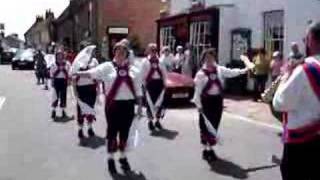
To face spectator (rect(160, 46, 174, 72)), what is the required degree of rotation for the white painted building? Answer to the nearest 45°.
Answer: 0° — it already faces them

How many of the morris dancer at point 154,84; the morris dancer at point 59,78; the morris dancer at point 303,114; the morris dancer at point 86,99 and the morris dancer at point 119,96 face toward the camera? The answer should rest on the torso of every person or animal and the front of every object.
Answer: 4

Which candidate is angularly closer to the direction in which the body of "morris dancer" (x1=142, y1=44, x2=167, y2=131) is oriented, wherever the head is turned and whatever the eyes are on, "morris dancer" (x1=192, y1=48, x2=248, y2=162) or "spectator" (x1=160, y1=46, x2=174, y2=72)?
the morris dancer

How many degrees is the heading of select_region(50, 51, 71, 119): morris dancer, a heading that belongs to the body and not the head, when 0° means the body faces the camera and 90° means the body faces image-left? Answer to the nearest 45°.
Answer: approximately 0°

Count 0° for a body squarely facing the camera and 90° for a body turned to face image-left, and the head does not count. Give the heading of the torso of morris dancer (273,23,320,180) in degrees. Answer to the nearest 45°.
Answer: approximately 135°

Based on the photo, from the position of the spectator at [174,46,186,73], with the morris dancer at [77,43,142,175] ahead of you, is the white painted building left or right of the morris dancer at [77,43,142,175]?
left

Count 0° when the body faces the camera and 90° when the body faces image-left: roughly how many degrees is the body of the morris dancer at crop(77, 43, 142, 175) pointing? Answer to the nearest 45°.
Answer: approximately 0°

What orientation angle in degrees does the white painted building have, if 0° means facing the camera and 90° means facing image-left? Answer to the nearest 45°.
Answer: approximately 45°

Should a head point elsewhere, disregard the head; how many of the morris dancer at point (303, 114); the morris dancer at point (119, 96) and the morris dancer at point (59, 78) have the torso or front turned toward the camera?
2

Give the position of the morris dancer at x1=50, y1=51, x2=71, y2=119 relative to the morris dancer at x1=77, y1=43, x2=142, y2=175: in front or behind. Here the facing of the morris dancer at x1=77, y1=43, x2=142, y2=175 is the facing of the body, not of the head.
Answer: behind

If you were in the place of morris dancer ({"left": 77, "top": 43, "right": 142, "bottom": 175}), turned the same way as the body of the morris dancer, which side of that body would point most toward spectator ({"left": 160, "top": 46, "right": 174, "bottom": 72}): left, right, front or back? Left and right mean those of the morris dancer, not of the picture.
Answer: back

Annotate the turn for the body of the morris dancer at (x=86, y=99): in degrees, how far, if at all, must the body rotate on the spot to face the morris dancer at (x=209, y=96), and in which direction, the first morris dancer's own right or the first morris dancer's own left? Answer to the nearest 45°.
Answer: approximately 45° to the first morris dancer's own left

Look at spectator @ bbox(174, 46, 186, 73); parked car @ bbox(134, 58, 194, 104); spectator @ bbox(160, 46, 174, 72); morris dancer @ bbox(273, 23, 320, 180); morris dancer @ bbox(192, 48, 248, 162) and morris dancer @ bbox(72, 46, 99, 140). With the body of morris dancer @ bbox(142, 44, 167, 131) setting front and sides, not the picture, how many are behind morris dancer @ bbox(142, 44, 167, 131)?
3
